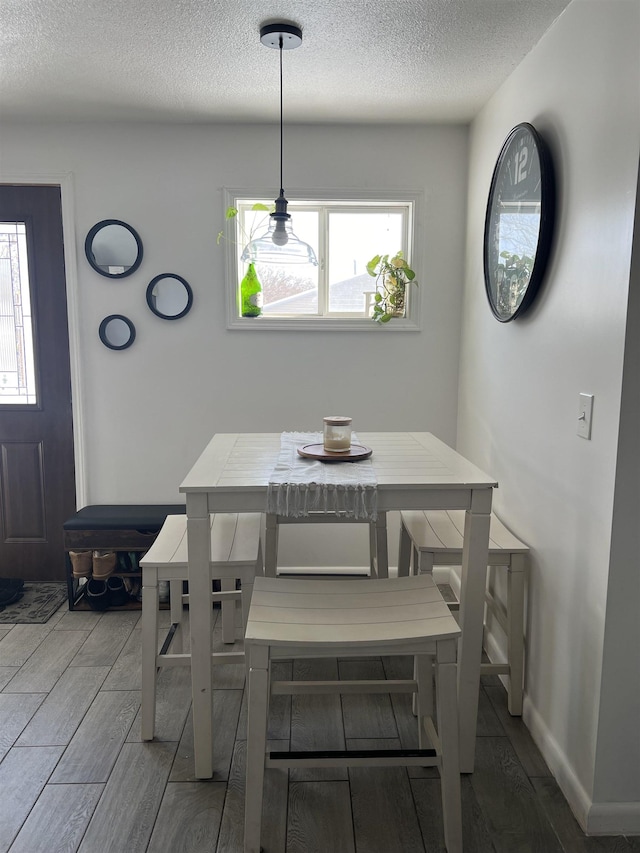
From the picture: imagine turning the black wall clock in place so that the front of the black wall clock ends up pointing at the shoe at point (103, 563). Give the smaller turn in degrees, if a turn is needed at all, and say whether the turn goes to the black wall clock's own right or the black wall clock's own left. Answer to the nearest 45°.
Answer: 0° — it already faces it

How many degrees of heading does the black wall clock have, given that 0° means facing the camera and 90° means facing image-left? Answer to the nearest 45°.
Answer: approximately 90°

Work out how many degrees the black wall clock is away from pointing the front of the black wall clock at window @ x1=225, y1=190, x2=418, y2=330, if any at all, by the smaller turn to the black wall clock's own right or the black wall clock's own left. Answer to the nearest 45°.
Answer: approximately 45° to the black wall clock's own right

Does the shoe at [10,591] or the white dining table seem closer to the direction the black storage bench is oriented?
the white dining table
